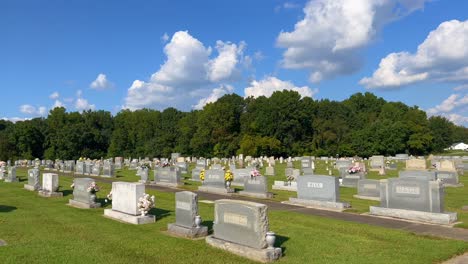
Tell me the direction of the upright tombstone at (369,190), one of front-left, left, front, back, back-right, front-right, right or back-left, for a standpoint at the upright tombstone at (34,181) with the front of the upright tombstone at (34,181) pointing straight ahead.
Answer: left

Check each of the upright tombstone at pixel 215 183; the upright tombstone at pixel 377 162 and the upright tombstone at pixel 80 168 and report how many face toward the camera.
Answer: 3

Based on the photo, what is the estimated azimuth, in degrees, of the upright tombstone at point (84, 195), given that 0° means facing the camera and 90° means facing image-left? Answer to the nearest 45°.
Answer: approximately 45°

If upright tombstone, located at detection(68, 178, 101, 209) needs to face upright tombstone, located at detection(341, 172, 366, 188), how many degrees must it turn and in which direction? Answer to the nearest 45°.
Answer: approximately 135° to its left

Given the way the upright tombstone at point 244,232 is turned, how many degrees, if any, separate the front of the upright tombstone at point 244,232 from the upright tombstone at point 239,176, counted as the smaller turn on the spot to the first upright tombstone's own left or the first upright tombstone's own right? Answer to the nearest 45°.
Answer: approximately 135° to the first upright tombstone's own right

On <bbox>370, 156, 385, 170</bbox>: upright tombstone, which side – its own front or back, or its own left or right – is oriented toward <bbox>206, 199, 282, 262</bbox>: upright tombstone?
front

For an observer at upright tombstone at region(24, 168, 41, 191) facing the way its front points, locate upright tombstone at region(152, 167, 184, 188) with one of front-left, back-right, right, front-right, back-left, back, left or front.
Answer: back-left

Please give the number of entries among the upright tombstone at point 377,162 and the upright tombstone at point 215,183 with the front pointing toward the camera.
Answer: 2

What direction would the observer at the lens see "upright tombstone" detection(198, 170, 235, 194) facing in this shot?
facing the viewer

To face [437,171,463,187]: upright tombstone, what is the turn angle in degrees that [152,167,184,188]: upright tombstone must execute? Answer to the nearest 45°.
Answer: approximately 135° to its left

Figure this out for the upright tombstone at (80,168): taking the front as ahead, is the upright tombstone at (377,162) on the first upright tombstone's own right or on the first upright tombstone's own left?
on the first upright tombstone's own left

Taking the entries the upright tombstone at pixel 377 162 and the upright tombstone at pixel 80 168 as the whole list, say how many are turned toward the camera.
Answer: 2

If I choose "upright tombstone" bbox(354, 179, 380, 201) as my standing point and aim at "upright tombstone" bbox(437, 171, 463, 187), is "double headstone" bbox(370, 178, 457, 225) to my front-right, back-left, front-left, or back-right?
back-right

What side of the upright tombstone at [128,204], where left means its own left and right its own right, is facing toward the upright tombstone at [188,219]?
left

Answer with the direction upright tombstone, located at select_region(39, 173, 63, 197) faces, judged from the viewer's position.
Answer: facing the viewer and to the left of the viewer

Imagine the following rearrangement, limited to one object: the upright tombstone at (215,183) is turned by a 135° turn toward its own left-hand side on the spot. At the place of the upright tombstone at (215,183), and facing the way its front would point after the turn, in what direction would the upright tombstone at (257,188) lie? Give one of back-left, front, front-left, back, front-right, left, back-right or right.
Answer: right
